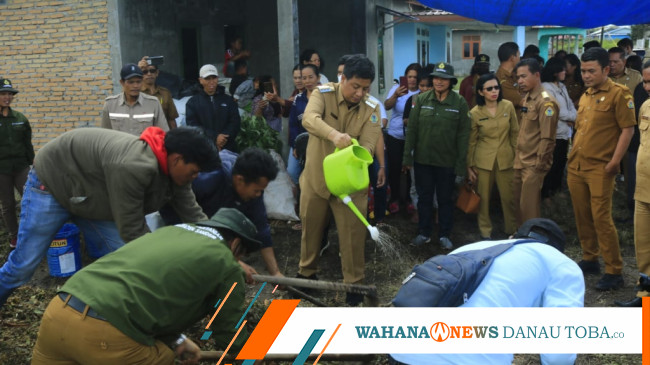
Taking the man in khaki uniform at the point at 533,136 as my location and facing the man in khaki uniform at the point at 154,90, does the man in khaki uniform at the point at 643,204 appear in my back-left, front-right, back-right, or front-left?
back-left

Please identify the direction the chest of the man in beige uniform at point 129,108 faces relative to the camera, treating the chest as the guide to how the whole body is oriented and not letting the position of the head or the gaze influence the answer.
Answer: toward the camera

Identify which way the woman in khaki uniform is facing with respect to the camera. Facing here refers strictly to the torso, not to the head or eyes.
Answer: toward the camera

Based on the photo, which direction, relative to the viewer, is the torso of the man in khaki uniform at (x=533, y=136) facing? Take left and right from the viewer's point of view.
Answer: facing the viewer and to the left of the viewer

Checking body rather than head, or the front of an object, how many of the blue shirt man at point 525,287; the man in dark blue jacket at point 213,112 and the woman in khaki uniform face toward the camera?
2

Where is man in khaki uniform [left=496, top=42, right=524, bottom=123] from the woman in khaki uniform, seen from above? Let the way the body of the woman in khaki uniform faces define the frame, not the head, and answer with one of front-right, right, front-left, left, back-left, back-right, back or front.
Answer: back

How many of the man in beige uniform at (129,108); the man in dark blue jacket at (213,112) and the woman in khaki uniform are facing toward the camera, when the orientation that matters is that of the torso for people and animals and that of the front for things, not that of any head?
3

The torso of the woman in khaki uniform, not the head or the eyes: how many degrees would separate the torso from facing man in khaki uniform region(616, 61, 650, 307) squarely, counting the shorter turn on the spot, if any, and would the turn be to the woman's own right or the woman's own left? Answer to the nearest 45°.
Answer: approximately 45° to the woman's own left

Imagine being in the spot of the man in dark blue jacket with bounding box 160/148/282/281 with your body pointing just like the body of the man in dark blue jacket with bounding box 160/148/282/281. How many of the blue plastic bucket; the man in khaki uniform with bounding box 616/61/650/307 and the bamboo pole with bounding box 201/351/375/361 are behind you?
1

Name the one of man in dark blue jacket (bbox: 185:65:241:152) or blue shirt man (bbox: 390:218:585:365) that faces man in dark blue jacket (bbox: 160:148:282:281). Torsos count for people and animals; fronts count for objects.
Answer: man in dark blue jacket (bbox: 185:65:241:152)

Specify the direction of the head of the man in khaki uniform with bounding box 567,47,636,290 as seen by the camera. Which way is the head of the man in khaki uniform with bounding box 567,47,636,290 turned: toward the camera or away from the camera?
toward the camera
